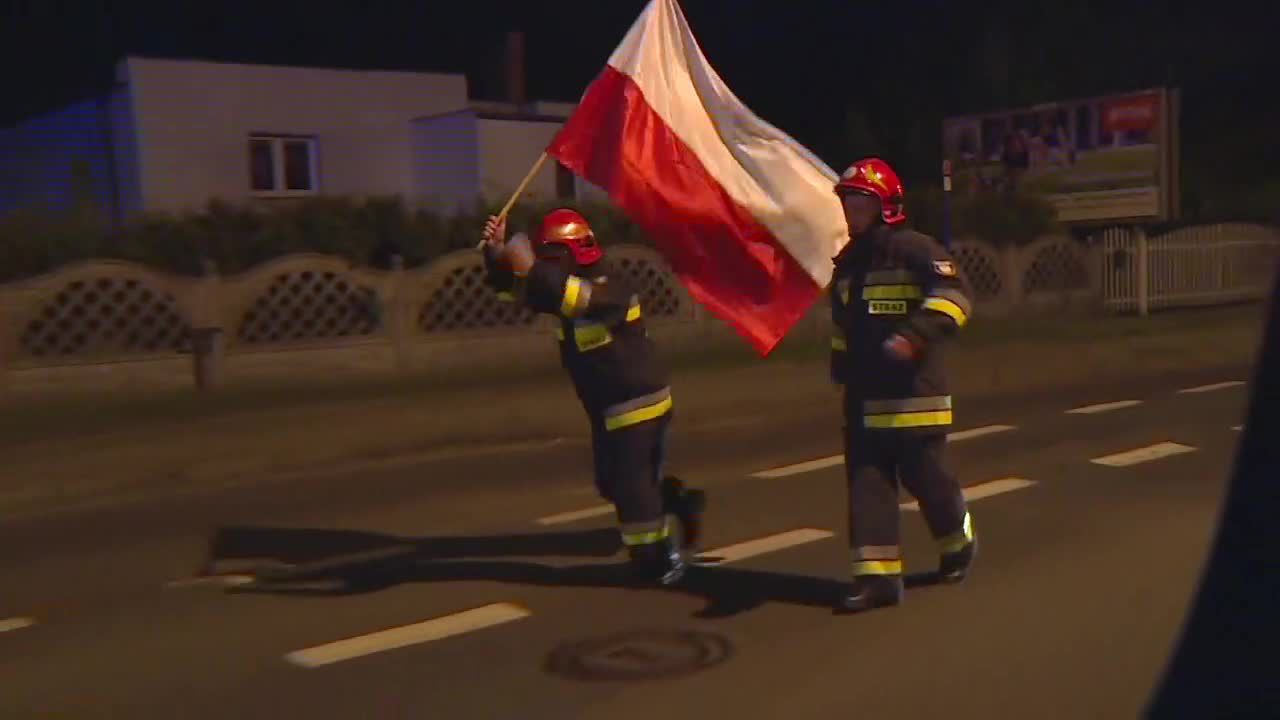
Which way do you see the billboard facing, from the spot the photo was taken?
facing the viewer and to the left of the viewer

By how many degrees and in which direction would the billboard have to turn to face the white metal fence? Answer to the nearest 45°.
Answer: approximately 90° to its left

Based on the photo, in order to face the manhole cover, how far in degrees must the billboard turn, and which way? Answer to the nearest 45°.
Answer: approximately 45° to its left

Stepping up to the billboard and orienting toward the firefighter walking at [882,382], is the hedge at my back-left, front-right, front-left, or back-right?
front-right

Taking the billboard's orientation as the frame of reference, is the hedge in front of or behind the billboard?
in front

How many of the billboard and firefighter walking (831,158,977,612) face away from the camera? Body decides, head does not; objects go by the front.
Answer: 0

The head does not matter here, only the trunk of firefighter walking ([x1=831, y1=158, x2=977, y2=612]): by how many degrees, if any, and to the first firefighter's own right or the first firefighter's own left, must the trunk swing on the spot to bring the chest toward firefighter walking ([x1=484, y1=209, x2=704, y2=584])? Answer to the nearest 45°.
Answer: approximately 45° to the first firefighter's own right

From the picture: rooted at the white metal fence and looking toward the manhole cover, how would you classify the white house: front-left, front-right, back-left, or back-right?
front-right

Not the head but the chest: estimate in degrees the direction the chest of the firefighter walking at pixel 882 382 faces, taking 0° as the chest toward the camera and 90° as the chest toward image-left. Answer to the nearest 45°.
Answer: approximately 45°
